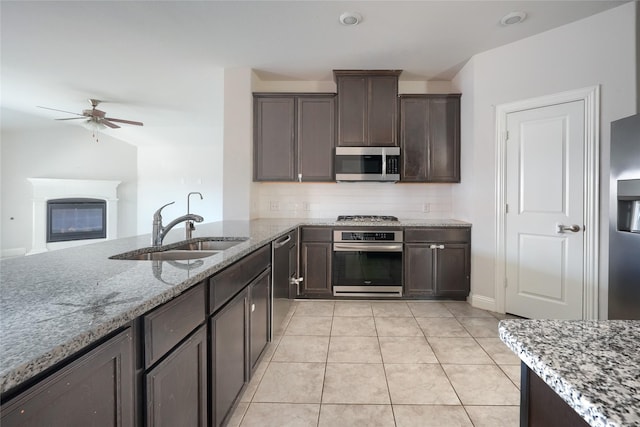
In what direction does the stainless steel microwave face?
toward the camera

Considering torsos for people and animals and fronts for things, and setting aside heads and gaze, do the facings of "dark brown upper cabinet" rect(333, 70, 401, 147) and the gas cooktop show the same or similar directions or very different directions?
same or similar directions

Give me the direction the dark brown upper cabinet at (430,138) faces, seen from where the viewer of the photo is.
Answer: facing the viewer

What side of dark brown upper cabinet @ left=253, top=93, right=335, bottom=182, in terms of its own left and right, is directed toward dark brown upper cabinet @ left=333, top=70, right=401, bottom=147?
left

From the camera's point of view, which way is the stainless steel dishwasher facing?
to the viewer's right

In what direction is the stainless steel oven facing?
toward the camera

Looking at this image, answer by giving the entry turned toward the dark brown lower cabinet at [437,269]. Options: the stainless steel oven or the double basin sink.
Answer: the double basin sink

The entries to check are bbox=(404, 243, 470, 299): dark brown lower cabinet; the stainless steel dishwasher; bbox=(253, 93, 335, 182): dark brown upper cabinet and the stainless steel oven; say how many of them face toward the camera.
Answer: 3

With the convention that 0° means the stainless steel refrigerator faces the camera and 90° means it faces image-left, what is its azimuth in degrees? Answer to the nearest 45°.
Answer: approximately 45°

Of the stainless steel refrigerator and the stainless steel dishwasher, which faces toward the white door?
the stainless steel dishwasher

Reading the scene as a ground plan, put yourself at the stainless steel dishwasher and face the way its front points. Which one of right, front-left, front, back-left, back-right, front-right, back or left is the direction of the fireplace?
back-left

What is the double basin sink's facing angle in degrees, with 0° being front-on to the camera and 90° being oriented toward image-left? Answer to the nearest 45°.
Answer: approximately 270°
